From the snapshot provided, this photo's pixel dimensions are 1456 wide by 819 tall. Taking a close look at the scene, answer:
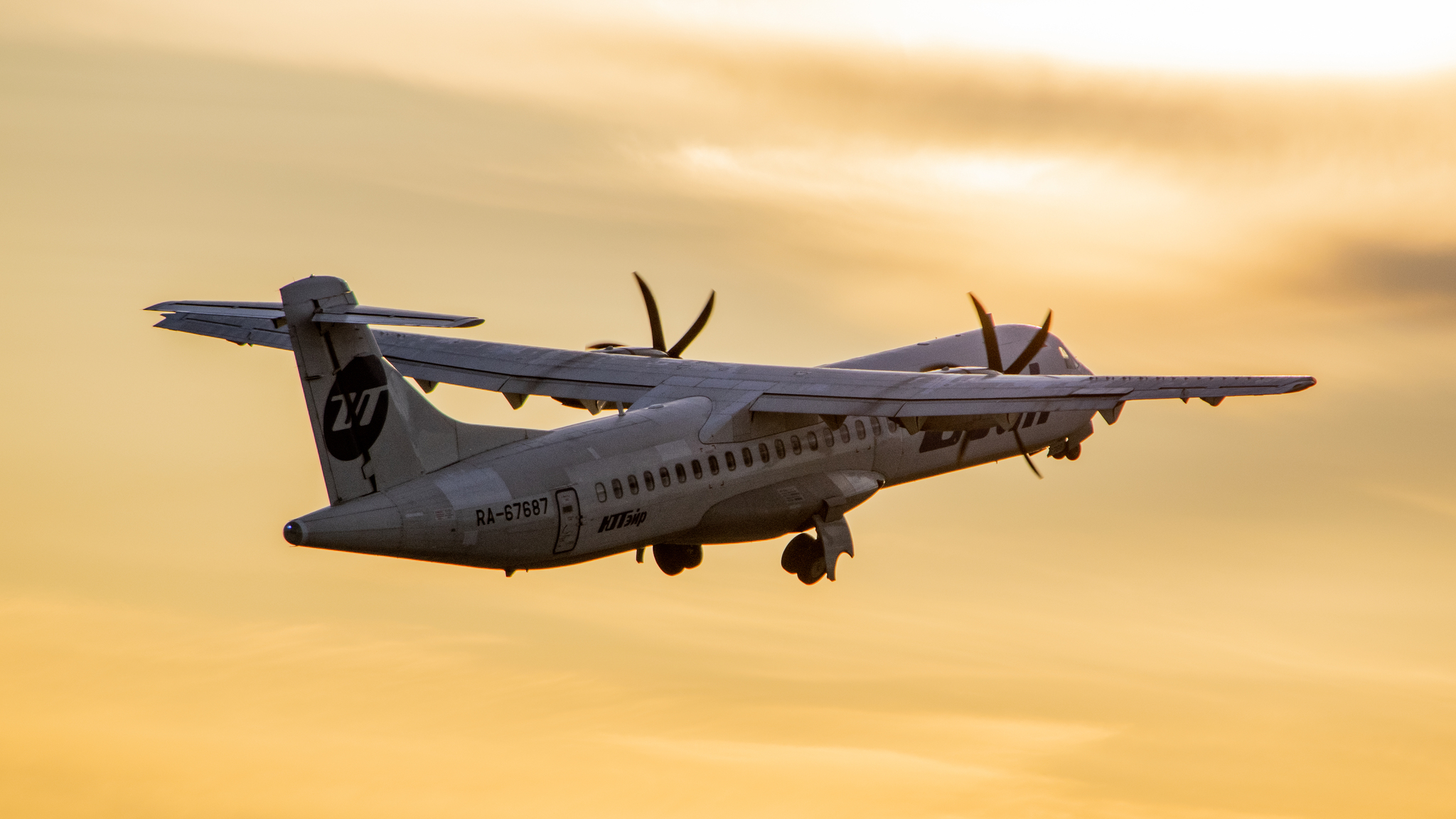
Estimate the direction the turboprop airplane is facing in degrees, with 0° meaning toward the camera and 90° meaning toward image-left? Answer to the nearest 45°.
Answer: approximately 225°
